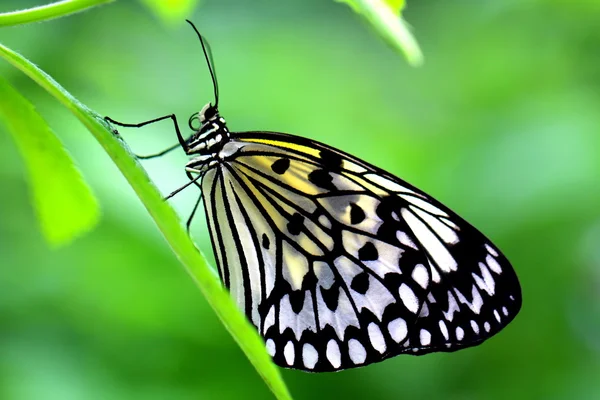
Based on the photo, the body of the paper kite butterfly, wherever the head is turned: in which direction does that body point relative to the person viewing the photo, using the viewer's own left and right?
facing to the left of the viewer
